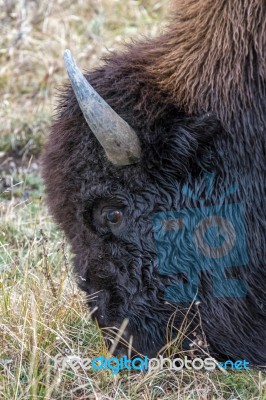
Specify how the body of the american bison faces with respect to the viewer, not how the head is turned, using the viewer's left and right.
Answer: facing to the left of the viewer
